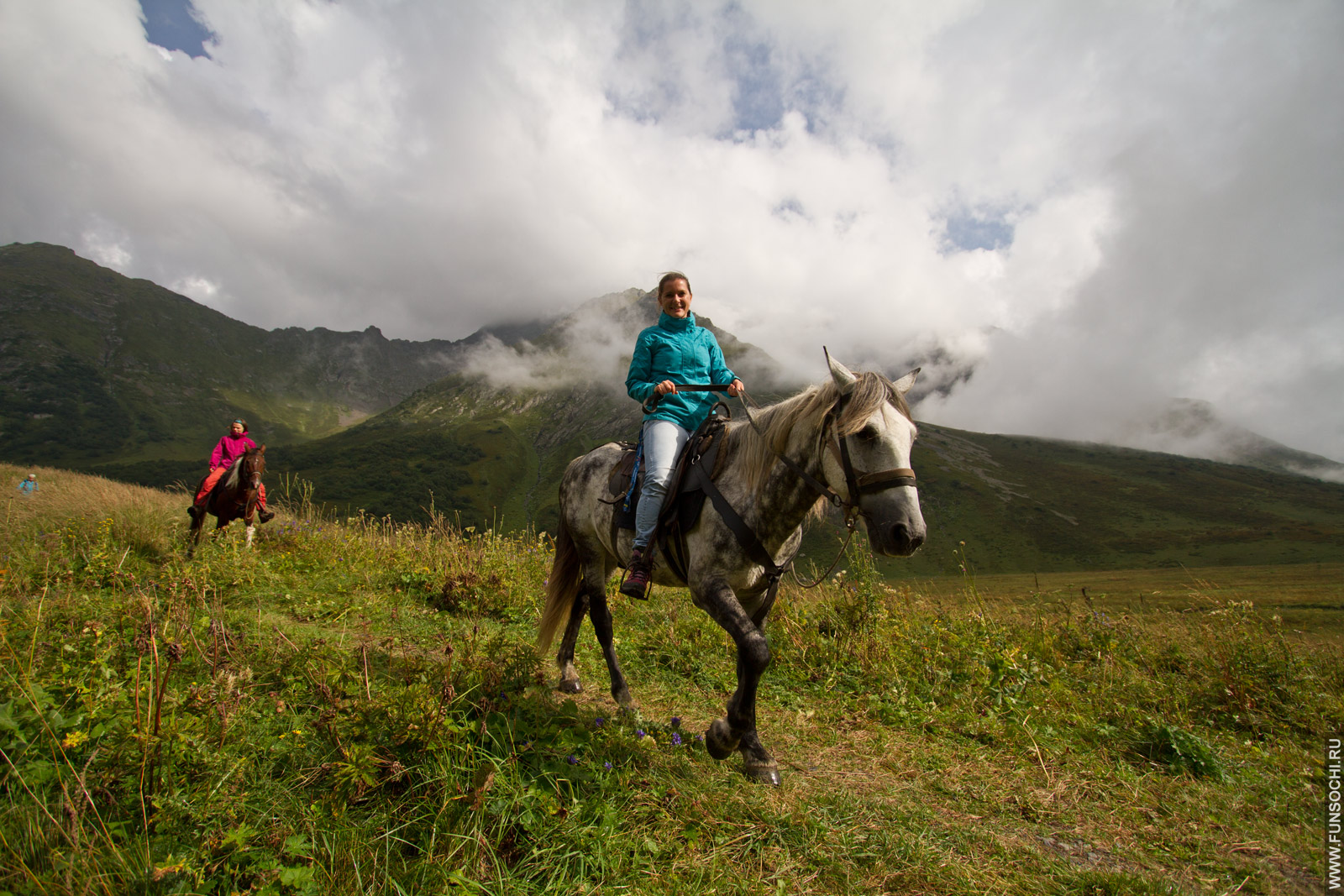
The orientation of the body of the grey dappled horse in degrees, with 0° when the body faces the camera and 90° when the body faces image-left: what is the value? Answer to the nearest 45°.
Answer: approximately 315°

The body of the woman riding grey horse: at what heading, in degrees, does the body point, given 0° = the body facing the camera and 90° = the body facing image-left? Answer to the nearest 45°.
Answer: approximately 315°

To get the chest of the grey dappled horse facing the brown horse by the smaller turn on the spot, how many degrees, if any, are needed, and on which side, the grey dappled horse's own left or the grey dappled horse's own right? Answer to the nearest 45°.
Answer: approximately 180°

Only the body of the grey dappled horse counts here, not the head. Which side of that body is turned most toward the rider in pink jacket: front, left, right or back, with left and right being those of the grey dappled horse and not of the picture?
back

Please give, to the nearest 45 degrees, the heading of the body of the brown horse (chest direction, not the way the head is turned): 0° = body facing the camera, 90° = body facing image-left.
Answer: approximately 315°

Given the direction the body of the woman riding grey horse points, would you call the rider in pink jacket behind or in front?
behind
